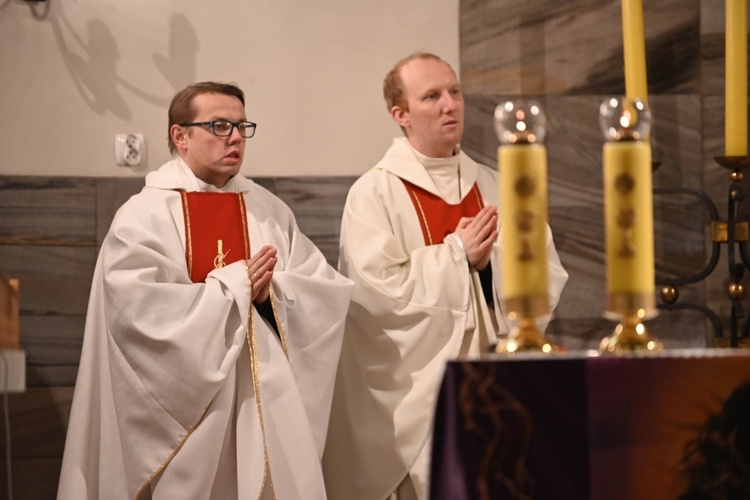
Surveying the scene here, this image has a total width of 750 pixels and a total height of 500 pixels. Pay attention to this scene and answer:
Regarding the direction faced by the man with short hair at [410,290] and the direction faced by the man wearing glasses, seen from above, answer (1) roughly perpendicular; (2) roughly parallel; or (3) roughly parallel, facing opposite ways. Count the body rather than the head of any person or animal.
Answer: roughly parallel

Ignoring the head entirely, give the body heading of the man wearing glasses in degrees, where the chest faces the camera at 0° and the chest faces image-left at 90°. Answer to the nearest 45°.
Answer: approximately 315°

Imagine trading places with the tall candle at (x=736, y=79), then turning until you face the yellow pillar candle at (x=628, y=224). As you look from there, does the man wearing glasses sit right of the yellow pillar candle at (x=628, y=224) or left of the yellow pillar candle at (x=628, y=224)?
right

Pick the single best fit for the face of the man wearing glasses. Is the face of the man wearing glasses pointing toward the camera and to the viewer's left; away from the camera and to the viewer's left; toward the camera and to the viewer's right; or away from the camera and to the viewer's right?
toward the camera and to the viewer's right

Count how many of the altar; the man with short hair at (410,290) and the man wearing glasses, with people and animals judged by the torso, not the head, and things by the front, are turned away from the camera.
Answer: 0

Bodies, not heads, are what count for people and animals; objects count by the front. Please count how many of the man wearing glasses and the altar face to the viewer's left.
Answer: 0

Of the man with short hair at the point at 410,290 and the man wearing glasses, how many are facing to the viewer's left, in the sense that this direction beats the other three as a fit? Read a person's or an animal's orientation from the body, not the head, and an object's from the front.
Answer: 0

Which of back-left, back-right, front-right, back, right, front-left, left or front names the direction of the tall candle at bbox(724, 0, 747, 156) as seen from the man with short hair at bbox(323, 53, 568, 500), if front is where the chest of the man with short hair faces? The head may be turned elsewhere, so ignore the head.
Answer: front-left

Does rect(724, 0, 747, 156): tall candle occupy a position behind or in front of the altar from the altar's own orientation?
behind

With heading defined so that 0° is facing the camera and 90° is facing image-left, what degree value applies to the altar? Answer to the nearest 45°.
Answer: approximately 0°
